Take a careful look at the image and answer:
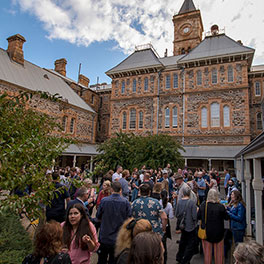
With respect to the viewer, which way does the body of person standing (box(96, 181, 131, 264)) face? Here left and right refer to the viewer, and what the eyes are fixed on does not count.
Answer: facing away from the viewer

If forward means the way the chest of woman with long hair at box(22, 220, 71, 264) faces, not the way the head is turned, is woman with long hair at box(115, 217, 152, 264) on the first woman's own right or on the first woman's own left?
on the first woman's own right

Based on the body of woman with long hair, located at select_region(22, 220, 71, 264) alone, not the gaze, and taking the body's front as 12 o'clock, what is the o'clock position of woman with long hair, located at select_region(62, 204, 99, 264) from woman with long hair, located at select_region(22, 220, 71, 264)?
woman with long hair, located at select_region(62, 204, 99, 264) is roughly at 1 o'clock from woman with long hair, located at select_region(22, 220, 71, 264).

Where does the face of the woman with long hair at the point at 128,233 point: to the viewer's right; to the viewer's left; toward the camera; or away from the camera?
away from the camera

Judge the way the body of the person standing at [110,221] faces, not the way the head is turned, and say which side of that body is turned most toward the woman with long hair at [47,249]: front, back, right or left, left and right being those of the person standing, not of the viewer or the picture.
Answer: back

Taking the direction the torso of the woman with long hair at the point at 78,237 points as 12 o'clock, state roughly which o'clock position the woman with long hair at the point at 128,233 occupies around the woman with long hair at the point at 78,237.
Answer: the woman with long hair at the point at 128,233 is roughly at 9 o'clock from the woman with long hair at the point at 78,237.

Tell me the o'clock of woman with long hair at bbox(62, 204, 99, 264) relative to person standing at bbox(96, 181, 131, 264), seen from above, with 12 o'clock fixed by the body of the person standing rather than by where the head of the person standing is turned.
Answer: The woman with long hair is roughly at 7 o'clock from the person standing.

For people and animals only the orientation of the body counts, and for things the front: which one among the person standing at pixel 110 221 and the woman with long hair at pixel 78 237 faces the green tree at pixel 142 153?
the person standing
